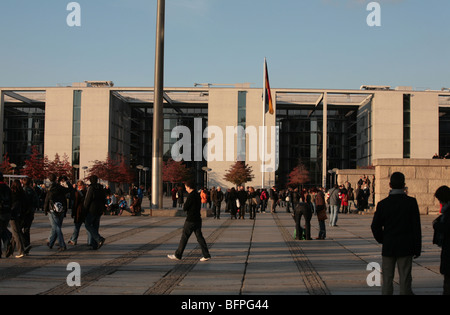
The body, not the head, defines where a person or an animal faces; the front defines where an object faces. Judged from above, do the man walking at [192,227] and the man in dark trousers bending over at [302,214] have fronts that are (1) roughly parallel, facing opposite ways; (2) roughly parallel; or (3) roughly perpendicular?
roughly perpendicular

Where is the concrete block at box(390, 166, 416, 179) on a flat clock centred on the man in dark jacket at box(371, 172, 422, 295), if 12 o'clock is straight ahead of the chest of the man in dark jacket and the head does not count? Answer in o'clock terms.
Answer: The concrete block is roughly at 12 o'clock from the man in dark jacket.

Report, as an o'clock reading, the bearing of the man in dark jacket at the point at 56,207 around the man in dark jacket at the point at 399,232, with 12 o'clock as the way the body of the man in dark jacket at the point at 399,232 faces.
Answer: the man in dark jacket at the point at 56,207 is roughly at 10 o'clock from the man in dark jacket at the point at 399,232.

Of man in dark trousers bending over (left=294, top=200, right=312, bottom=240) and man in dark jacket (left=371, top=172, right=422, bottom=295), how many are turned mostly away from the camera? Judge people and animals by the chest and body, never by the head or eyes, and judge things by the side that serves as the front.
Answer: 2

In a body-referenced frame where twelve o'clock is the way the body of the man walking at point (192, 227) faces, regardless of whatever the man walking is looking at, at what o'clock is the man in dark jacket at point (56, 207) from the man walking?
The man in dark jacket is roughly at 1 o'clock from the man walking.

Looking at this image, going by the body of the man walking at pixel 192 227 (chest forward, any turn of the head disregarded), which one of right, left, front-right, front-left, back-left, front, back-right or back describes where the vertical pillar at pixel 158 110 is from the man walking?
right

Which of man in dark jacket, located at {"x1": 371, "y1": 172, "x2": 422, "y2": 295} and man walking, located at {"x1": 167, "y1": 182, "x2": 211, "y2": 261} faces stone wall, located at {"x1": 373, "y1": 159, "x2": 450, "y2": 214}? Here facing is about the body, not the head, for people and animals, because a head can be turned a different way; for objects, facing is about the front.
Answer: the man in dark jacket

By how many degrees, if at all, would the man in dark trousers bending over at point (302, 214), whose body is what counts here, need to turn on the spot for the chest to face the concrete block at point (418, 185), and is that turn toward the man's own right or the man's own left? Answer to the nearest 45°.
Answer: approximately 45° to the man's own right

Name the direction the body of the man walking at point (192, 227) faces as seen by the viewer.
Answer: to the viewer's left

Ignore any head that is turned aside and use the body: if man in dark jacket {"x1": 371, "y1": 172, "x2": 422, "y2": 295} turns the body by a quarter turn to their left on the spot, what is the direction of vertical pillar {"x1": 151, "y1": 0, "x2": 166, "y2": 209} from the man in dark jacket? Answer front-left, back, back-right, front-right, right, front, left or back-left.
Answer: front-right

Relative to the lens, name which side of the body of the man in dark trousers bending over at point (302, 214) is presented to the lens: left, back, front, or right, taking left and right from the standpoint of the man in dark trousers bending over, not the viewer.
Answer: back

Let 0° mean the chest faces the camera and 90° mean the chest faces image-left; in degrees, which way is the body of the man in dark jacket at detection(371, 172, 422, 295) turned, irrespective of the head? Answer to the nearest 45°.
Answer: approximately 180°
